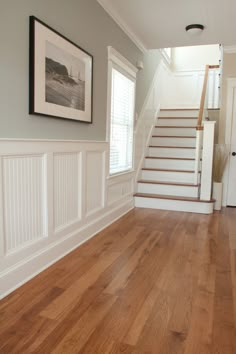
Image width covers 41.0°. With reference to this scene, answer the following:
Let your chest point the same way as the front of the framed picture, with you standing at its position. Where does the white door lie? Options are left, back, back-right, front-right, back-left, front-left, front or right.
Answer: left

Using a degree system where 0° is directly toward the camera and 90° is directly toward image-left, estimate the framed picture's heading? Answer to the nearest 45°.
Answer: approximately 315°

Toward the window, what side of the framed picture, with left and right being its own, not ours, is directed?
left

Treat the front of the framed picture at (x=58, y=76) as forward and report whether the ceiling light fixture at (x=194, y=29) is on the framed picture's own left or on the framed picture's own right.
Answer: on the framed picture's own left
